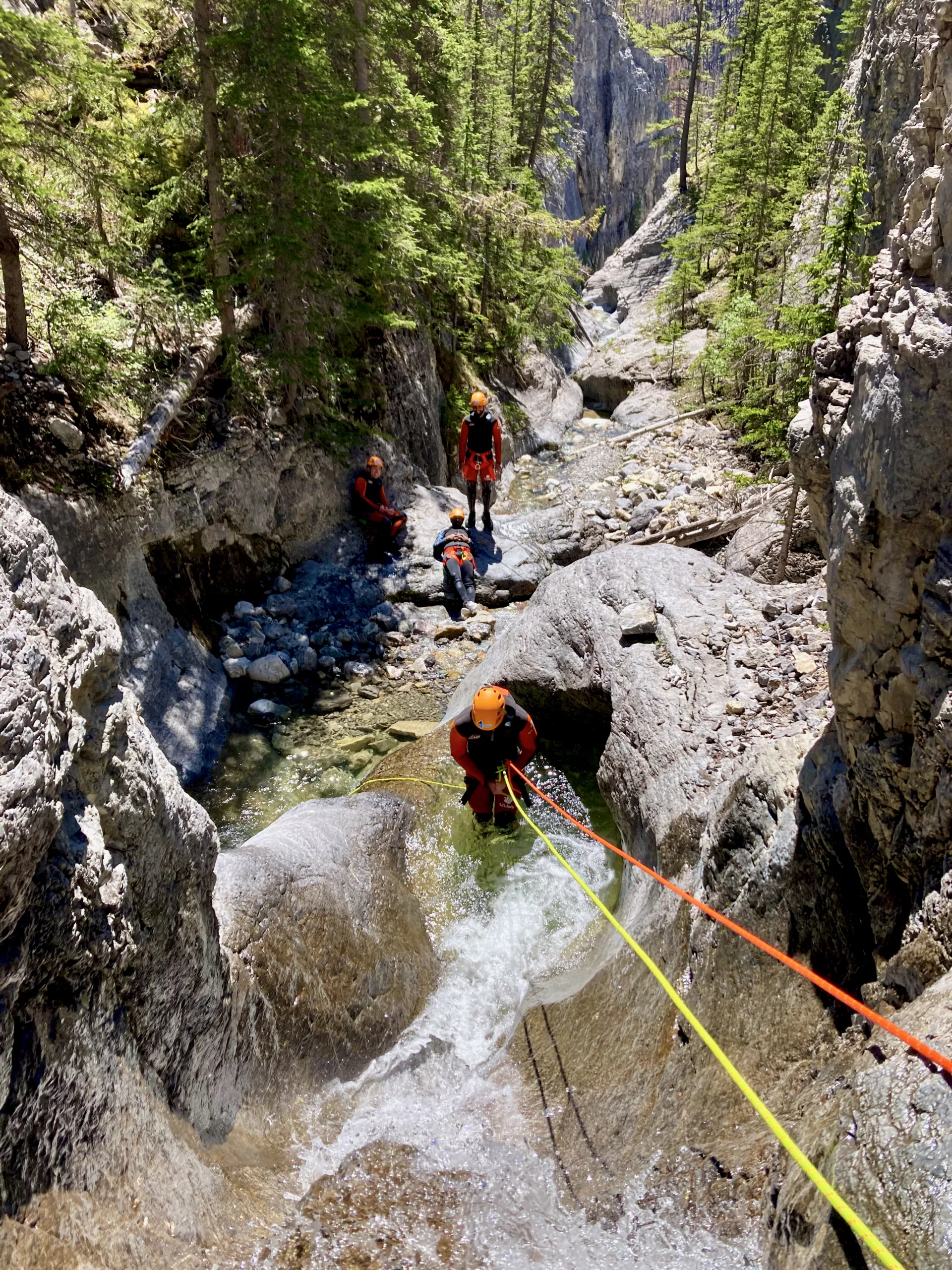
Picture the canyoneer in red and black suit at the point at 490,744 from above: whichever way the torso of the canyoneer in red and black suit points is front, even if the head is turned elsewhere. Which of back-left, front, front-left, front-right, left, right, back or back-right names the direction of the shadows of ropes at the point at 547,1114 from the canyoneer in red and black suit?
front

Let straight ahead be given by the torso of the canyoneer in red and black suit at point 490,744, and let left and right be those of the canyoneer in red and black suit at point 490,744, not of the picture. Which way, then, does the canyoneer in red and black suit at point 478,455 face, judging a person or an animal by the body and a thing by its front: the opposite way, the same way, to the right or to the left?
the same way

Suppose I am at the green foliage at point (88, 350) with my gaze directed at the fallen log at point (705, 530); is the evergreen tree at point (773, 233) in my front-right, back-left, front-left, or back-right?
front-left

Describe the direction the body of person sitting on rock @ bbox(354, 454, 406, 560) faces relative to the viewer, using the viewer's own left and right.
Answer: facing the viewer and to the right of the viewer

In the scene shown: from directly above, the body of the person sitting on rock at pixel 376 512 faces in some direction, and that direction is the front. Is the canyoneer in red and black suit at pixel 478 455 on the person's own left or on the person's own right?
on the person's own left

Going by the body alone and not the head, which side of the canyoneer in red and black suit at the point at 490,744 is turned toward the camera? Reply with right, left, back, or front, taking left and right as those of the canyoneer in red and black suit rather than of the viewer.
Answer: front

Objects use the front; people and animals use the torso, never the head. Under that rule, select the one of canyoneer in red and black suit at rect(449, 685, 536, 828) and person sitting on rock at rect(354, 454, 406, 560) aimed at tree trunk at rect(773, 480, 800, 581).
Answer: the person sitting on rock

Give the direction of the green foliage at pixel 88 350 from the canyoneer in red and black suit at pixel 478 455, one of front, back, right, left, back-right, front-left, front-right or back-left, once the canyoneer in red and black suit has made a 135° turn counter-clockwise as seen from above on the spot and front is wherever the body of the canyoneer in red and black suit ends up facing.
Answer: back

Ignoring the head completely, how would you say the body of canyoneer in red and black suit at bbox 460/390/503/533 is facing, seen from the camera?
toward the camera

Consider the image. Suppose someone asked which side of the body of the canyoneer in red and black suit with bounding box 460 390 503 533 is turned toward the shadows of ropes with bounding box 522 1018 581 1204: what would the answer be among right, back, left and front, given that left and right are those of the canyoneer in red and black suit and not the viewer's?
front
